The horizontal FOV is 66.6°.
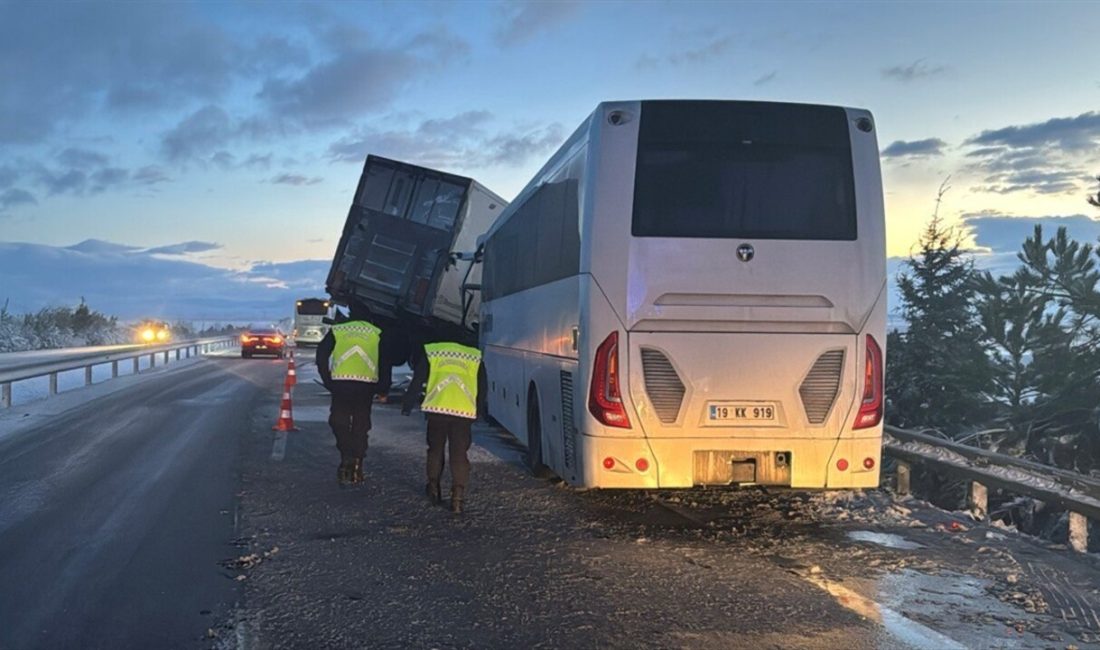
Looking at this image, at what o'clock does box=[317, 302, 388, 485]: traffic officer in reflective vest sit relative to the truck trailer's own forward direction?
The traffic officer in reflective vest is roughly at 6 o'clock from the truck trailer.

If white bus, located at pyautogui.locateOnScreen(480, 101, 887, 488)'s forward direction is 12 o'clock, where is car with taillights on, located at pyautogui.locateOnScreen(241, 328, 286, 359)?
The car with taillights on is roughly at 11 o'clock from the white bus.

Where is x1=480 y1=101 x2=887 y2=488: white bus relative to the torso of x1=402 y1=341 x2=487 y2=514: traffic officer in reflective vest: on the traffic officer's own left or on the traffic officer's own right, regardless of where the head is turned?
on the traffic officer's own right

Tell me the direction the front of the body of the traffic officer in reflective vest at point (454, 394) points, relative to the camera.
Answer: away from the camera

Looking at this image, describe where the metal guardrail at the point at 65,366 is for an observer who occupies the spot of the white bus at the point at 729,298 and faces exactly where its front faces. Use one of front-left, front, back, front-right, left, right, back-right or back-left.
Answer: front-left

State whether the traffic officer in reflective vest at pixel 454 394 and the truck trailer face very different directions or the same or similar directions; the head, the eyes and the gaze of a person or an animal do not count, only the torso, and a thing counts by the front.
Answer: same or similar directions

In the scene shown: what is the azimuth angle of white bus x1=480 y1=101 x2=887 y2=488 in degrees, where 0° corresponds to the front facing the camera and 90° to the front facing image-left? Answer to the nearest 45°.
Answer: approximately 180°

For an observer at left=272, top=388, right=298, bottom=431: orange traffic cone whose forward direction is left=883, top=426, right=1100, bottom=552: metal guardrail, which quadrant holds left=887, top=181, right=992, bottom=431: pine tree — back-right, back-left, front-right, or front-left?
front-left

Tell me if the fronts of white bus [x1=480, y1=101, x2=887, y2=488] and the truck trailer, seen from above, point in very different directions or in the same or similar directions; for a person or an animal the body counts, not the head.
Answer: same or similar directions

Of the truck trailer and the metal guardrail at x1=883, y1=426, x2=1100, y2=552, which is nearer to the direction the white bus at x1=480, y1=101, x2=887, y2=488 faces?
the truck trailer

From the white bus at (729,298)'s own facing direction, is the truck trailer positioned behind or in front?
in front

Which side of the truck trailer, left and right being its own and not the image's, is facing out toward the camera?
back

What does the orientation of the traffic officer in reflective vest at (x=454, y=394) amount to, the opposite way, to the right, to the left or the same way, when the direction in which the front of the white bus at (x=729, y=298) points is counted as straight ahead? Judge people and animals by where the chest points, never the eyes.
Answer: the same way
